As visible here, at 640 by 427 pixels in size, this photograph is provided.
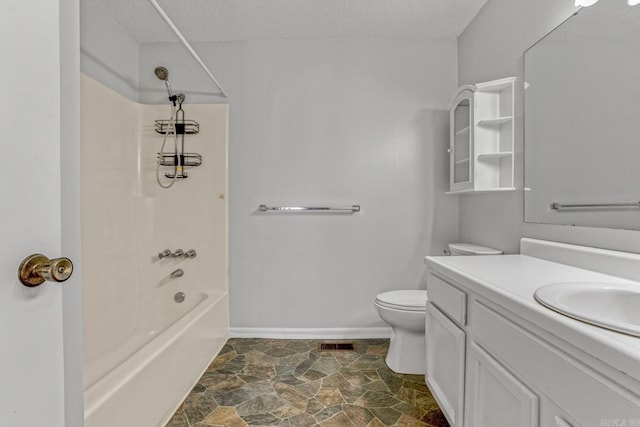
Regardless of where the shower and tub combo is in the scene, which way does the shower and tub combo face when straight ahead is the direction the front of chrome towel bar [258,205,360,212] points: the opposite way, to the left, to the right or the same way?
to the left

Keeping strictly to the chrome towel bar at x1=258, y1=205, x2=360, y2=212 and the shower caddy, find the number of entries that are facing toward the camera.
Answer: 2

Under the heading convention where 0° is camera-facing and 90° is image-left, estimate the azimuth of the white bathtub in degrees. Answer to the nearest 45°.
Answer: approximately 315°

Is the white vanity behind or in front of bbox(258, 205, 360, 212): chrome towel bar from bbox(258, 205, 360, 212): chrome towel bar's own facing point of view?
in front

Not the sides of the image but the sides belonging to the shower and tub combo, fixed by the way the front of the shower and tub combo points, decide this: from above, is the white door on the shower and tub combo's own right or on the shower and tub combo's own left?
on the shower and tub combo's own right

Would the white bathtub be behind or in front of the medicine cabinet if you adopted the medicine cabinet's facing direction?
in front

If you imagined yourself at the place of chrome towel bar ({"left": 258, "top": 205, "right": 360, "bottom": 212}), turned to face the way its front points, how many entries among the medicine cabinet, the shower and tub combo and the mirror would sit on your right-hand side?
1

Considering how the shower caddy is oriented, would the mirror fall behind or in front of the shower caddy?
in front

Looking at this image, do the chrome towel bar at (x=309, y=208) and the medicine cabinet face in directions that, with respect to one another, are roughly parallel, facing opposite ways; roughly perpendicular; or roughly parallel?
roughly perpendicular

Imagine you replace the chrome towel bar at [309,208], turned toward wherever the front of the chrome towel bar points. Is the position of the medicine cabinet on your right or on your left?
on your left
